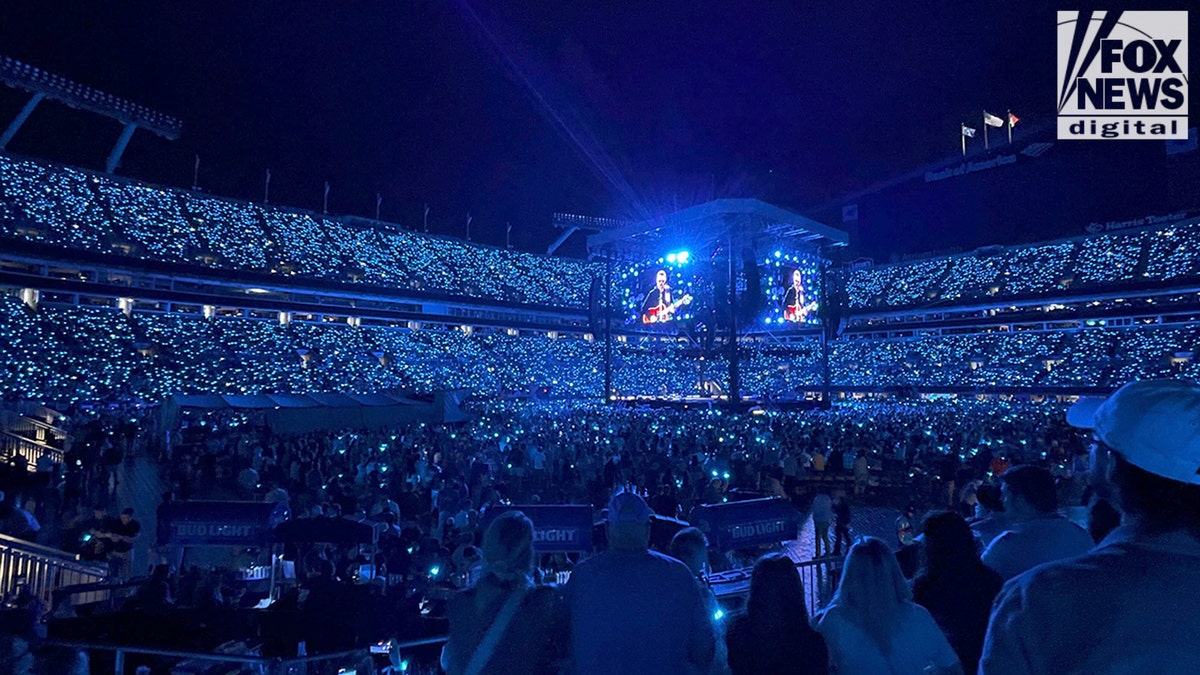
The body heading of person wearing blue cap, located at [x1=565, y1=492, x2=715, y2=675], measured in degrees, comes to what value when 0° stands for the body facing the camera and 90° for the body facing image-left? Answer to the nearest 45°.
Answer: approximately 180°

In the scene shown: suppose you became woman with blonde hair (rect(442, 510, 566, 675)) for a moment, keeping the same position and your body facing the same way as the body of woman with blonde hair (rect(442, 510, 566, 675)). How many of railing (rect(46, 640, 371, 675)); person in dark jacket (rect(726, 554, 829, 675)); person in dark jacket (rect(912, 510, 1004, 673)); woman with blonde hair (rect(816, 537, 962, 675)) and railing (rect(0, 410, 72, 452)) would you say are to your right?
3

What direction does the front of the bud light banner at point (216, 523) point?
toward the camera

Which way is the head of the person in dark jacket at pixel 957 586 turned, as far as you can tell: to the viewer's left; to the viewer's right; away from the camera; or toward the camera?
away from the camera

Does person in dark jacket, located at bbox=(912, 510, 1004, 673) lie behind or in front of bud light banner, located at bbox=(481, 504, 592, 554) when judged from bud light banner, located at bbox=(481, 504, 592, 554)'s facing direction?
in front

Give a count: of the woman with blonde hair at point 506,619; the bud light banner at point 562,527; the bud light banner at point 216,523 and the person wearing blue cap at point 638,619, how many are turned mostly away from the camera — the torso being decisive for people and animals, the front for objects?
2

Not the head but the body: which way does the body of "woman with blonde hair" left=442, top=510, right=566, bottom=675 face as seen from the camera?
away from the camera

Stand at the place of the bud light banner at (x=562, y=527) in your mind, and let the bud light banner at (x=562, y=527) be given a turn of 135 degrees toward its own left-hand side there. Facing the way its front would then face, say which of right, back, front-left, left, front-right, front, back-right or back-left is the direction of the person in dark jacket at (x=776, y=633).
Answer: back-right

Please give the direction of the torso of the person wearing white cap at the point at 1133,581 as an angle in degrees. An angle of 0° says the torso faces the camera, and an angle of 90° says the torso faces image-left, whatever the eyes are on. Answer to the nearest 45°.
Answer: approximately 135°
